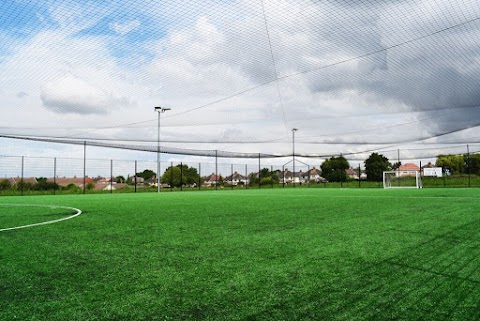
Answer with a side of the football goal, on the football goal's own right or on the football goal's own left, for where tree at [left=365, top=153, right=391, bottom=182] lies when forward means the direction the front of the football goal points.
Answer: on the football goal's own right

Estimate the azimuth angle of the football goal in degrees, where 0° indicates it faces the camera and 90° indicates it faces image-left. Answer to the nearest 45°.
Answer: approximately 45°
